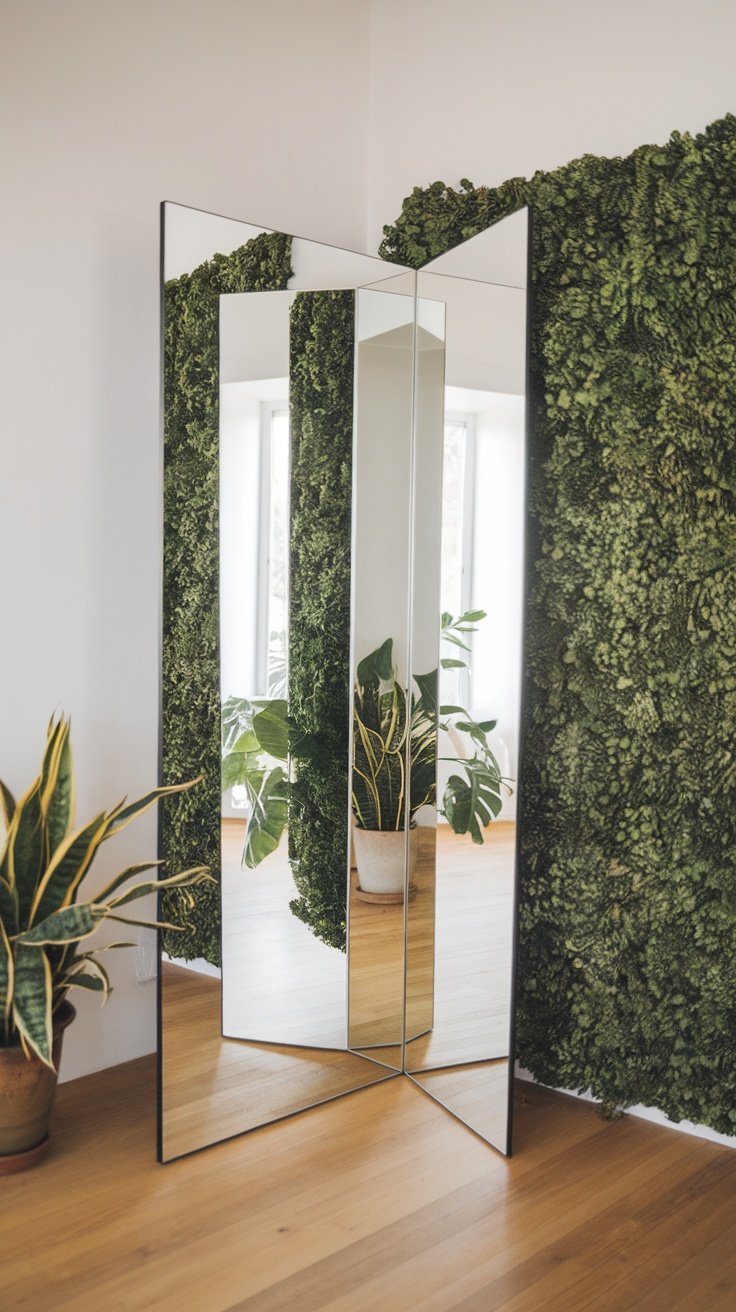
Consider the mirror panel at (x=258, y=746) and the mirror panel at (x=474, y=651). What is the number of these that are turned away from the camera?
0

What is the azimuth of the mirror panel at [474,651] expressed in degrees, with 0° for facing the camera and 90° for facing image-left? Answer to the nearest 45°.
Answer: approximately 45°

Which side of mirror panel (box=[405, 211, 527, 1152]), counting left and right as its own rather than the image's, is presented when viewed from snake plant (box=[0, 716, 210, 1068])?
front

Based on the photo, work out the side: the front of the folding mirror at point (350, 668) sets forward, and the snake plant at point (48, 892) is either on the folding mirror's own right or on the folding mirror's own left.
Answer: on the folding mirror's own right

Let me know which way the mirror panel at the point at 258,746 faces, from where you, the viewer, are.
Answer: facing the viewer and to the right of the viewer

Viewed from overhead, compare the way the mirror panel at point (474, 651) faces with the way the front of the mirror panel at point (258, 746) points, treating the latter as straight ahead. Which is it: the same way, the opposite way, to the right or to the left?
to the right

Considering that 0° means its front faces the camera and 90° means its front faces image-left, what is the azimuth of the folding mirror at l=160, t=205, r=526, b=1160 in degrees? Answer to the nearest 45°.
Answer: approximately 0°

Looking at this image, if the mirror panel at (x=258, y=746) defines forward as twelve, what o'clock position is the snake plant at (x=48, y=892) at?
The snake plant is roughly at 3 o'clock from the mirror panel.
